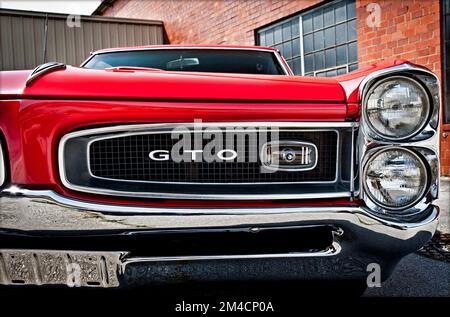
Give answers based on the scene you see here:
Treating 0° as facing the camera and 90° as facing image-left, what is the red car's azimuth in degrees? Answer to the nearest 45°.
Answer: approximately 0°
